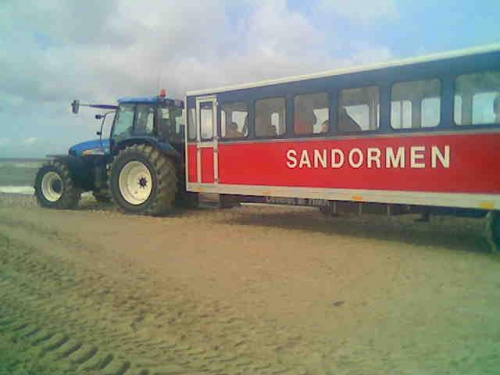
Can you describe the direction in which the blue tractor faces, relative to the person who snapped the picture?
facing away from the viewer and to the left of the viewer
